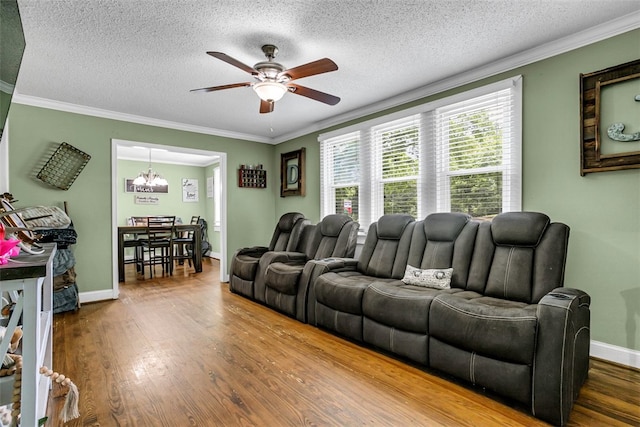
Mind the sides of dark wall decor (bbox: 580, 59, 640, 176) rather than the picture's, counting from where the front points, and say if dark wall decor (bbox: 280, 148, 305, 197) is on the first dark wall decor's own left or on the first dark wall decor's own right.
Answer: on the first dark wall decor's own right

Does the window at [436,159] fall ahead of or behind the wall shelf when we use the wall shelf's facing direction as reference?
ahead

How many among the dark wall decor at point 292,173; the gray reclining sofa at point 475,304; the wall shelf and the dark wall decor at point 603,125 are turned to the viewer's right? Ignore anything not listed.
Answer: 0

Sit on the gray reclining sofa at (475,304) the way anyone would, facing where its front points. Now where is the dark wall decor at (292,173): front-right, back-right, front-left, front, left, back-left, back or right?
right

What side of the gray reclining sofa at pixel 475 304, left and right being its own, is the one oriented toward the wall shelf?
right

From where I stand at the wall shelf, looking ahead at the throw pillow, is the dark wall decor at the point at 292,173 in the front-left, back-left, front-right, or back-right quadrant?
front-left

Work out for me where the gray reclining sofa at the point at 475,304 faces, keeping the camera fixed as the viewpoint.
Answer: facing the viewer and to the left of the viewer

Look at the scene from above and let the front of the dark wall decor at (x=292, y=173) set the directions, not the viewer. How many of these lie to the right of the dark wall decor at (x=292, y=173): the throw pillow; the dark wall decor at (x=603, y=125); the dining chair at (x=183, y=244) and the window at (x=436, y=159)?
1

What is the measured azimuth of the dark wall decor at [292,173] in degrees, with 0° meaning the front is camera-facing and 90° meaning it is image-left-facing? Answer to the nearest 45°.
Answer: approximately 45°

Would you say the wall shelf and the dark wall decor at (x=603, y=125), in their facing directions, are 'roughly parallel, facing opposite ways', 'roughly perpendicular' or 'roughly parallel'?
roughly perpendicular

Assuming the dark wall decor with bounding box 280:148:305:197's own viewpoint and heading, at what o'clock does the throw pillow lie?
The throw pillow is roughly at 10 o'clock from the dark wall decor.

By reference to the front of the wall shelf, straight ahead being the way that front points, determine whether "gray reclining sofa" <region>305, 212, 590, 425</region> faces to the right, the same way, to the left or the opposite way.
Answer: to the right

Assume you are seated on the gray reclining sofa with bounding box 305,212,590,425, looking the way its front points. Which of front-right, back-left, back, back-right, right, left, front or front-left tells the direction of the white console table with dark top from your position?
front

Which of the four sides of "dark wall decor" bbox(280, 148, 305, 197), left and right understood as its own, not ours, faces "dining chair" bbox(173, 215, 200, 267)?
right

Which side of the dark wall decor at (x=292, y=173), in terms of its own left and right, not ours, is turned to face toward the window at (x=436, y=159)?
left

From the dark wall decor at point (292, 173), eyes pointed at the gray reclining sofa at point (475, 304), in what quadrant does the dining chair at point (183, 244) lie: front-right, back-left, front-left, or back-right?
back-right

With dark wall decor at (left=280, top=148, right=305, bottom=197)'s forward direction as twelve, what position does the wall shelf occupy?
The wall shelf is roughly at 2 o'clock from the dark wall decor.

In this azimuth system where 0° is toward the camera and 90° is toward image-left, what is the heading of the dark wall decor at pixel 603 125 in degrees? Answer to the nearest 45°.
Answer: approximately 45°
